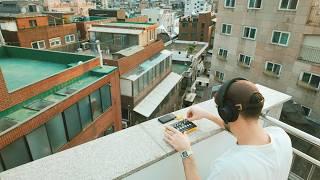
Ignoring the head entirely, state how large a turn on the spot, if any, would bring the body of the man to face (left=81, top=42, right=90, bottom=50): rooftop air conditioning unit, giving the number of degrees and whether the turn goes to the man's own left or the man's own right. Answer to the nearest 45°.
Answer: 0° — they already face it

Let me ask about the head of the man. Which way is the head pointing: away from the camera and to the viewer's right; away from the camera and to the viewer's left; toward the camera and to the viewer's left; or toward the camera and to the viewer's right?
away from the camera and to the viewer's left

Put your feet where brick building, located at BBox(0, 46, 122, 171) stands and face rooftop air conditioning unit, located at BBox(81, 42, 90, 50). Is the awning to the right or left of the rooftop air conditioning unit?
right

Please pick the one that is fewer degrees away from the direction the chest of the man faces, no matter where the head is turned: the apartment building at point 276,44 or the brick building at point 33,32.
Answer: the brick building

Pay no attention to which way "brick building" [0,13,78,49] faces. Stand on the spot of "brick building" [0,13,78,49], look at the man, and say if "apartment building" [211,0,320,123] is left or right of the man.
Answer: left

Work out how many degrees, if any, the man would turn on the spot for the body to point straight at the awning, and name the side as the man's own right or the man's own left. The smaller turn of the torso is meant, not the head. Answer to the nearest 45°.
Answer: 0° — they already face it

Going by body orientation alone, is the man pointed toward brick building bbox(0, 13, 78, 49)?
yes

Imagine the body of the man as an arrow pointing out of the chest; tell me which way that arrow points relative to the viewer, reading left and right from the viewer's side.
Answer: facing away from the viewer and to the left of the viewer

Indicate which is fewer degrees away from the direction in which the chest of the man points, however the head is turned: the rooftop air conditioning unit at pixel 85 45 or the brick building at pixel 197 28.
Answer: the rooftop air conditioning unit
